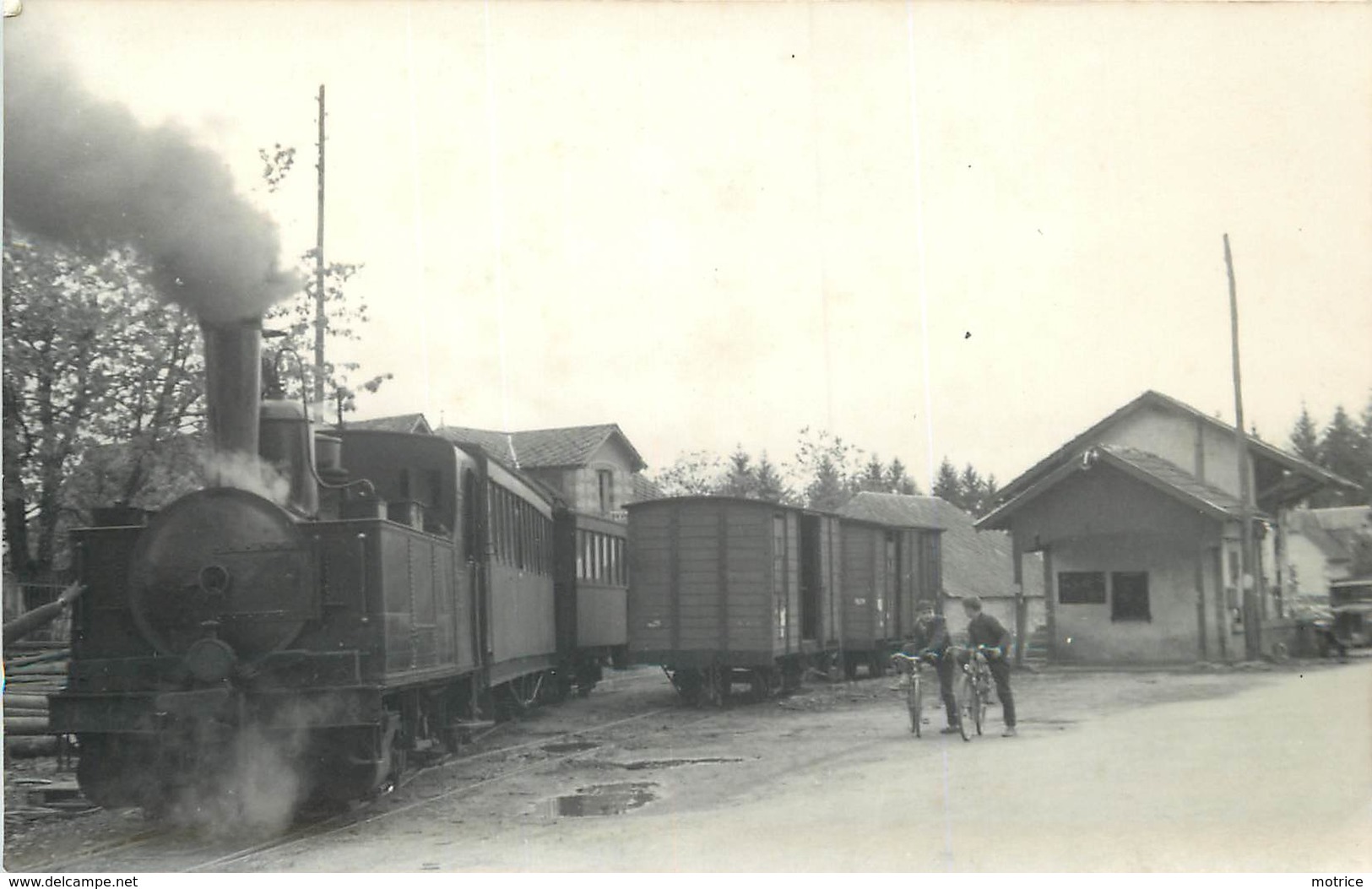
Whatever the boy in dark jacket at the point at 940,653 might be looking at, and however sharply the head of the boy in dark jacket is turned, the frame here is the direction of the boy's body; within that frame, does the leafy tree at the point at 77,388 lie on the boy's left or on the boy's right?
on the boy's right

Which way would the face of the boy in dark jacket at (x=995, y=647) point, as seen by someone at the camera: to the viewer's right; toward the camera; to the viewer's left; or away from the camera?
to the viewer's left

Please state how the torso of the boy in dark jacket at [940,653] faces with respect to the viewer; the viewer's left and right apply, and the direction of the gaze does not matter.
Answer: facing the viewer and to the left of the viewer

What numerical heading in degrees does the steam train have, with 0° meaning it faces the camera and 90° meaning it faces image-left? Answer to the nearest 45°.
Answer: approximately 45°

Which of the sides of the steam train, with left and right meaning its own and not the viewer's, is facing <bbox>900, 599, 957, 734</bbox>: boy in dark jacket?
back

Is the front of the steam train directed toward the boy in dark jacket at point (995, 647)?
no

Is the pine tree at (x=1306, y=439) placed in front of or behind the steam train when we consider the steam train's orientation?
behind

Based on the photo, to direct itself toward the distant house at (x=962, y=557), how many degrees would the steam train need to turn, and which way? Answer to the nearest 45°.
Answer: approximately 180°

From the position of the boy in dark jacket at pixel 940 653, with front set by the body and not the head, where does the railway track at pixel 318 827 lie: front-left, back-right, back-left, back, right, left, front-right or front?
front

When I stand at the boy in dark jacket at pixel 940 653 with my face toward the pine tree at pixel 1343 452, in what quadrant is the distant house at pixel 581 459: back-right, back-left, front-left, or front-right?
front-left

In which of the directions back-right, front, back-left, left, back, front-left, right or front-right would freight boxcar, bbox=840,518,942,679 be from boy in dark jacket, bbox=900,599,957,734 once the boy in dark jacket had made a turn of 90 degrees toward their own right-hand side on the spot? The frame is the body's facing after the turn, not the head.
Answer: front-right

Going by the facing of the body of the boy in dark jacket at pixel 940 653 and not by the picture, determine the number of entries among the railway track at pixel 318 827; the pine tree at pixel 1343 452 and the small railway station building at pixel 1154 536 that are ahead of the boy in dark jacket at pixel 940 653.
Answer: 1

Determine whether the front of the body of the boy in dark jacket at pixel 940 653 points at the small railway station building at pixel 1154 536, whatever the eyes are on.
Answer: no

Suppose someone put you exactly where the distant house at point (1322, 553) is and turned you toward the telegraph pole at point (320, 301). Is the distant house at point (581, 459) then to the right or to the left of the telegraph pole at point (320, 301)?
right

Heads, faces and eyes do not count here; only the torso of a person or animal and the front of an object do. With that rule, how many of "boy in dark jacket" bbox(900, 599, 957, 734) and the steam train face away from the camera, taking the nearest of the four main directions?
0
